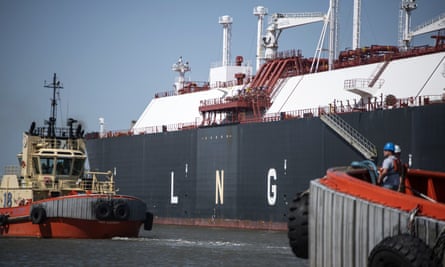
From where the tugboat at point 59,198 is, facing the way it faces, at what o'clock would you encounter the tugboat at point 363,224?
the tugboat at point 363,224 is roughly at 1 o'clock from the tugboat at point 59,198.

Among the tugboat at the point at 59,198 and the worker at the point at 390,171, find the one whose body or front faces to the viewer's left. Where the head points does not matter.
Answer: the worker

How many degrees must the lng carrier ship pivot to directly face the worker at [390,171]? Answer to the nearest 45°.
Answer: approximately 135° to its left

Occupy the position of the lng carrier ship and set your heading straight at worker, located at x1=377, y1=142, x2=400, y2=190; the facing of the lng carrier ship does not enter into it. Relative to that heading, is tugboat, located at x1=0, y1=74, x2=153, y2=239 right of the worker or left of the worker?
right

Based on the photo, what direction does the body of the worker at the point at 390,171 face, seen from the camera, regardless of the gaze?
to the viewer's left

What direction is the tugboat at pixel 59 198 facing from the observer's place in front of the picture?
facing the viewer and to the right of the viewer

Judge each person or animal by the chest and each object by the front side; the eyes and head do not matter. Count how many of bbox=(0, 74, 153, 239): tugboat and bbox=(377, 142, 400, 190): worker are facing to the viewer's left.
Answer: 1

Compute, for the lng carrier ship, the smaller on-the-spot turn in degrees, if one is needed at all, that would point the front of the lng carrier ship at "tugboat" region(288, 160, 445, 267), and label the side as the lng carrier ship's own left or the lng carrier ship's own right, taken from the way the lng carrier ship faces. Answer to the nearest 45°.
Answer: approximately 135° to the lng carrier ship's own left

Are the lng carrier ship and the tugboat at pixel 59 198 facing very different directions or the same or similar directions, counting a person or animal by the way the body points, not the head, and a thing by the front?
very different directions

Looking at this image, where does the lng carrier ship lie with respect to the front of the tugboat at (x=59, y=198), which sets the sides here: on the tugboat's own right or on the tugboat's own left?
on the tugboat's own left

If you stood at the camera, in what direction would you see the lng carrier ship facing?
facing away from the viewer and to the left of the viewer

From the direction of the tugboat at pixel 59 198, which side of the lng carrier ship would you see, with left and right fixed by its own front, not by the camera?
left
